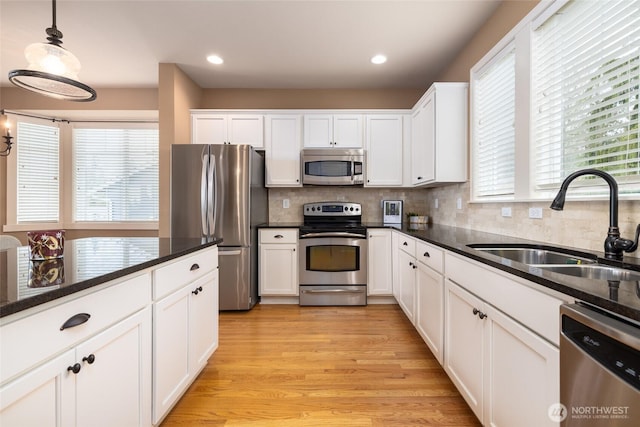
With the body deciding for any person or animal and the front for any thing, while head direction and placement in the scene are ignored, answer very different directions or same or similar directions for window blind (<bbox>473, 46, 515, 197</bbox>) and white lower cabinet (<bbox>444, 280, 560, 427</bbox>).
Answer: same or similar directions

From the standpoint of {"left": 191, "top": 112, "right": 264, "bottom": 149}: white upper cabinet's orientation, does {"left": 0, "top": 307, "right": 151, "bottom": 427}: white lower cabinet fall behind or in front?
in front

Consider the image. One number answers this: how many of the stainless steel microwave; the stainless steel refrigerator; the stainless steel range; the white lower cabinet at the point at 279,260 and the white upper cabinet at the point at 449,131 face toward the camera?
4

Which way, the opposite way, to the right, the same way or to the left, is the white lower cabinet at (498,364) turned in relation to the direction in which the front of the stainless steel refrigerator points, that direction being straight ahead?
to the right

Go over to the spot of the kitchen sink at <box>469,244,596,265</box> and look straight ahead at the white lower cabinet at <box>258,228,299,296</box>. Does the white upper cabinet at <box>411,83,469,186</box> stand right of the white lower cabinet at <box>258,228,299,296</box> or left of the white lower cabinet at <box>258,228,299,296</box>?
right

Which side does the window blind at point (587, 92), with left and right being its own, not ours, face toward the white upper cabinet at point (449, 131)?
right

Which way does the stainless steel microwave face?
toward the camera

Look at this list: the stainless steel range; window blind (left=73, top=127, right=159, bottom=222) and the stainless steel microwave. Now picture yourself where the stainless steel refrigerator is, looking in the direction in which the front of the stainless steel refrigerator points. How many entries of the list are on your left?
2

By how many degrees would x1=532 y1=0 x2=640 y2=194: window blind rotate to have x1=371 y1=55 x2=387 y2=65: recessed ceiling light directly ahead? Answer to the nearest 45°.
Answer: approximately 45° to its right

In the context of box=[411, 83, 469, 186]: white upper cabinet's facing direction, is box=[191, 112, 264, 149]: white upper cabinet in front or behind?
in front

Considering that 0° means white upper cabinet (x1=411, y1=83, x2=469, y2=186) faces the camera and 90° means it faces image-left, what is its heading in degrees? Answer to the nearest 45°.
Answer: approximately 90°

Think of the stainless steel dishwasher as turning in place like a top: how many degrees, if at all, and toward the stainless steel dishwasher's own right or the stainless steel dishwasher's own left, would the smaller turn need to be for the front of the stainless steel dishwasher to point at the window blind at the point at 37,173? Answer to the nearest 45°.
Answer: approximately 45° to the stainless steel dishwasher's own right

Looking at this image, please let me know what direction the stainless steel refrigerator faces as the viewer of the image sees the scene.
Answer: facing the viewer

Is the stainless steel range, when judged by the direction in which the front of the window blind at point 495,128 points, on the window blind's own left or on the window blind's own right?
on the window blind's own right

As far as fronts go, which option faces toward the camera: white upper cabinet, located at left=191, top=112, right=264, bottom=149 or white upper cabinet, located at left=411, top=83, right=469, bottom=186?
white upper cabinet, located at left=191, top=112, right=264, bottom=149

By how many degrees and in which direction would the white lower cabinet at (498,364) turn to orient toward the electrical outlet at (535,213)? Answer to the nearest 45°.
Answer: approximately 135° to its right

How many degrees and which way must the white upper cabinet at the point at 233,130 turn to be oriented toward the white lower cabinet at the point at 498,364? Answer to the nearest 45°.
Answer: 0° — it already faces it

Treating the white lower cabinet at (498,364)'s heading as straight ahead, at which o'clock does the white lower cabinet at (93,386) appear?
the white lower cabinet at (93,386) is roughly at 12 o'clock from the white lower cabinet at (498,364).

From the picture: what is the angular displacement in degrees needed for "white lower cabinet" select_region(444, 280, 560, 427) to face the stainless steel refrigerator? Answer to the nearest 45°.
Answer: approximately 45° to its right

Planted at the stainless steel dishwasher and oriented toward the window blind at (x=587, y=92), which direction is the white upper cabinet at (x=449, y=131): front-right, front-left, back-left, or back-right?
front-left
